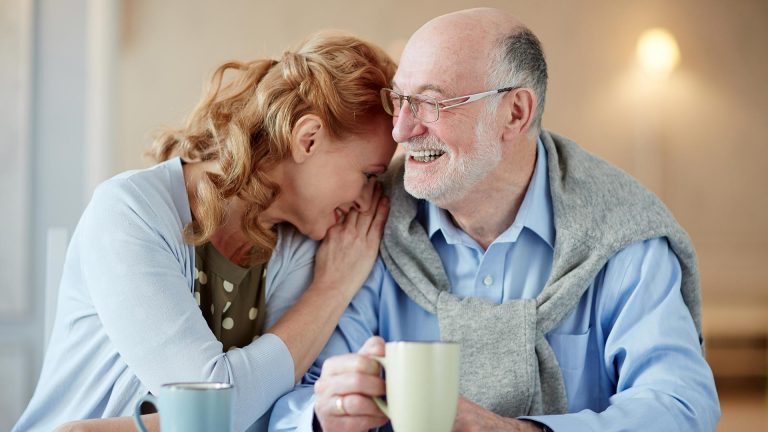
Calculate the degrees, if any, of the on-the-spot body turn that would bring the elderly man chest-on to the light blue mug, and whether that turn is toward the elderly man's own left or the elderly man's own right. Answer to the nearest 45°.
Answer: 0° — they already face it

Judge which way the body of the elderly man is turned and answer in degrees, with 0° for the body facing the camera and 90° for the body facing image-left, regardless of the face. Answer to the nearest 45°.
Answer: approximately 45°
